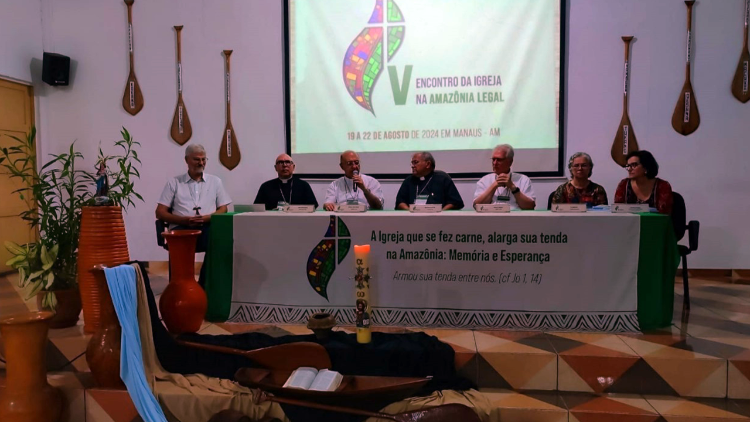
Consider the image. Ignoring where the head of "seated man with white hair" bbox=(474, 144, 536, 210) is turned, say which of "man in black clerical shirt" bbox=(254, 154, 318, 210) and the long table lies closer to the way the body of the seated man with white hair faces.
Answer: the long table

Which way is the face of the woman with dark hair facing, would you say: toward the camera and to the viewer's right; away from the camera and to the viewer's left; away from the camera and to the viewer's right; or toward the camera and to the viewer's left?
toward the camera and to the viewer's left

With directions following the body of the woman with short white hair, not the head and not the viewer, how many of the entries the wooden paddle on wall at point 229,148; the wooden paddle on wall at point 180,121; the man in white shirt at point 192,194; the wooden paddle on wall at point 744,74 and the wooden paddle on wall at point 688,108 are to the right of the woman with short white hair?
3

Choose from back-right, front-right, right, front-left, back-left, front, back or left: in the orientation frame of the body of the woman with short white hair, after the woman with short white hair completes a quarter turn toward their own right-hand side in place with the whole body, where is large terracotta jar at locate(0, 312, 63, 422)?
front-left

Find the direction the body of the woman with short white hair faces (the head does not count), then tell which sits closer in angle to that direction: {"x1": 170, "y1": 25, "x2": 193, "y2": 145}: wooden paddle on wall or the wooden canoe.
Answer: the wooden canoe

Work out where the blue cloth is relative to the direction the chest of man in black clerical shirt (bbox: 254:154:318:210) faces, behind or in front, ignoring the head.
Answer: in front

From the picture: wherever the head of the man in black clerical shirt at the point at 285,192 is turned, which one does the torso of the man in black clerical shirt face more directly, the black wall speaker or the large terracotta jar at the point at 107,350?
the large terracotta jar

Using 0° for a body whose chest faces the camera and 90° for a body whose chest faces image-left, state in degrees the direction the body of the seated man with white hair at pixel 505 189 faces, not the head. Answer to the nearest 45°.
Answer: approximately 0°
